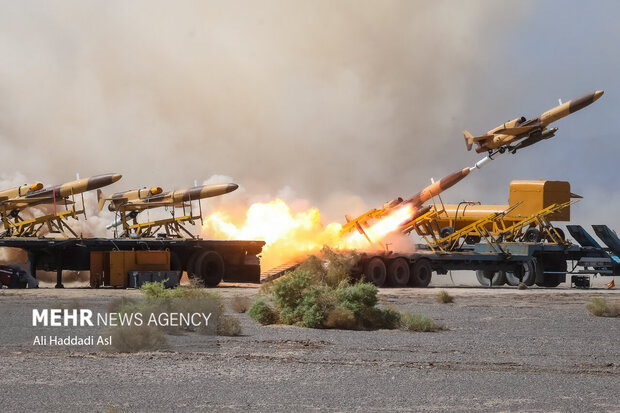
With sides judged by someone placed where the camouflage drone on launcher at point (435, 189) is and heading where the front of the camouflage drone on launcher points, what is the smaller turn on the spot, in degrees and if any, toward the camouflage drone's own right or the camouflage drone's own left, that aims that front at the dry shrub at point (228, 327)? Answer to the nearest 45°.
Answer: approximately 90° to the camouflage drone's own right

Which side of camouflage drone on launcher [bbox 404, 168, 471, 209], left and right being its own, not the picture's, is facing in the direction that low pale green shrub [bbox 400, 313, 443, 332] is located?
right

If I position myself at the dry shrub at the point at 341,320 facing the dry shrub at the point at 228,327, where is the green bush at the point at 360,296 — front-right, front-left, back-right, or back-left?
back-right

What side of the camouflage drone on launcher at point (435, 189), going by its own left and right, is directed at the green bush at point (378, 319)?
right

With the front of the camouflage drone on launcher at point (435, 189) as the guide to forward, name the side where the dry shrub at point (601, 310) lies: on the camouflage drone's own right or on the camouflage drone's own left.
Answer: on the camouflage drone's own right

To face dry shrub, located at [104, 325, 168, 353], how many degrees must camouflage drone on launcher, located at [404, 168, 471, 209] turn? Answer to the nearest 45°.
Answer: approximately 90° to its right

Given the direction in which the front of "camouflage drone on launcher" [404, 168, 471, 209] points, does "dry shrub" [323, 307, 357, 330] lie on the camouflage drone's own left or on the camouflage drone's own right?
on the camouflage drone's own right

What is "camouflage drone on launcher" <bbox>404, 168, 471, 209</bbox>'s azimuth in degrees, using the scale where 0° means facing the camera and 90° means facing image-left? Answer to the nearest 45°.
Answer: approximately 270°
